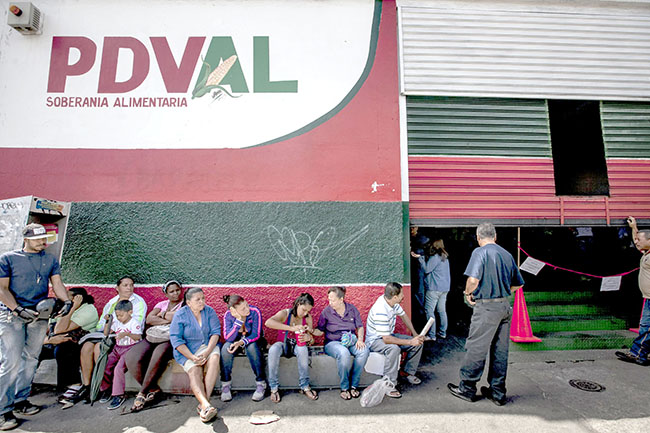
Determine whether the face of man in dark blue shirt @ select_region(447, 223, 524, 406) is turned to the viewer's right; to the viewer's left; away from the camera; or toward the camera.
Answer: away from the camera

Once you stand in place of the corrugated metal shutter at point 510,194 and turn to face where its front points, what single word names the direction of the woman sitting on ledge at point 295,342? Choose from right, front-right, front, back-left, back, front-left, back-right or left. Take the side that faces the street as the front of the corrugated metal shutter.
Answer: front-right

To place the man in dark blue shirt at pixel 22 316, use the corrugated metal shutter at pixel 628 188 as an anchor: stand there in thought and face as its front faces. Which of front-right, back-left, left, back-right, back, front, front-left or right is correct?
front-right

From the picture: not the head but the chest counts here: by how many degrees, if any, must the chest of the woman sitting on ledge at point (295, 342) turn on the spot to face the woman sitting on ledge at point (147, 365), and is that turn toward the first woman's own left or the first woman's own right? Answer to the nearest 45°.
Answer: approximately 90° to the first woman's own right

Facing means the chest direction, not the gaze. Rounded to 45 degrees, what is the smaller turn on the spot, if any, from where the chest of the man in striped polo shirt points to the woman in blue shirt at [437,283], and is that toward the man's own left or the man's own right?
approximately 135° to the man's own left

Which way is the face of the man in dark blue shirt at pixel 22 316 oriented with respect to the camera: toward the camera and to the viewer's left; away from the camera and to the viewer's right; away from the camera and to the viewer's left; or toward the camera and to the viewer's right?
toward the camera and to the viewer's right

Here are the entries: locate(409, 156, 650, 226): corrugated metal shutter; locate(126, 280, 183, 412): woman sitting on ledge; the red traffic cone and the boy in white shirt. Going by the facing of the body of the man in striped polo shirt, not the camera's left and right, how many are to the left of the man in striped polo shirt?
2

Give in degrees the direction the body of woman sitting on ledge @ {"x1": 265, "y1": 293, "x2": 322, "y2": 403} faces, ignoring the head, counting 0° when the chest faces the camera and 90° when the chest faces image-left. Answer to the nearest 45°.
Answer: approximately 0°

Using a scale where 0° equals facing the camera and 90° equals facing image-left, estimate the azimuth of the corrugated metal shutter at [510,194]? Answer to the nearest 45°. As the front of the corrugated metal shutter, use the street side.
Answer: approximately 0°

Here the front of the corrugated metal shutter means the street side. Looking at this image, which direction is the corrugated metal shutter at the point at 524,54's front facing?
toward the camera

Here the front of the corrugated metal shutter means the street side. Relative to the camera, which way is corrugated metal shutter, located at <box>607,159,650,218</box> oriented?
toward the camera

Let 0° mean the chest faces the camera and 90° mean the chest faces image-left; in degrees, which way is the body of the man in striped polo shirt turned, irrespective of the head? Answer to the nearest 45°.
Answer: approximately 315°
